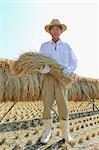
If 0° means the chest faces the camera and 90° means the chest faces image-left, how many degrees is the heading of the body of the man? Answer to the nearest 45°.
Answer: approximately 0°

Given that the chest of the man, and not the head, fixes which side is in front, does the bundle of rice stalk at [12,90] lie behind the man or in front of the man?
behind

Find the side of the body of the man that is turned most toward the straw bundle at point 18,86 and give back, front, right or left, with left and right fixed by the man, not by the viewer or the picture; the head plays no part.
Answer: back
